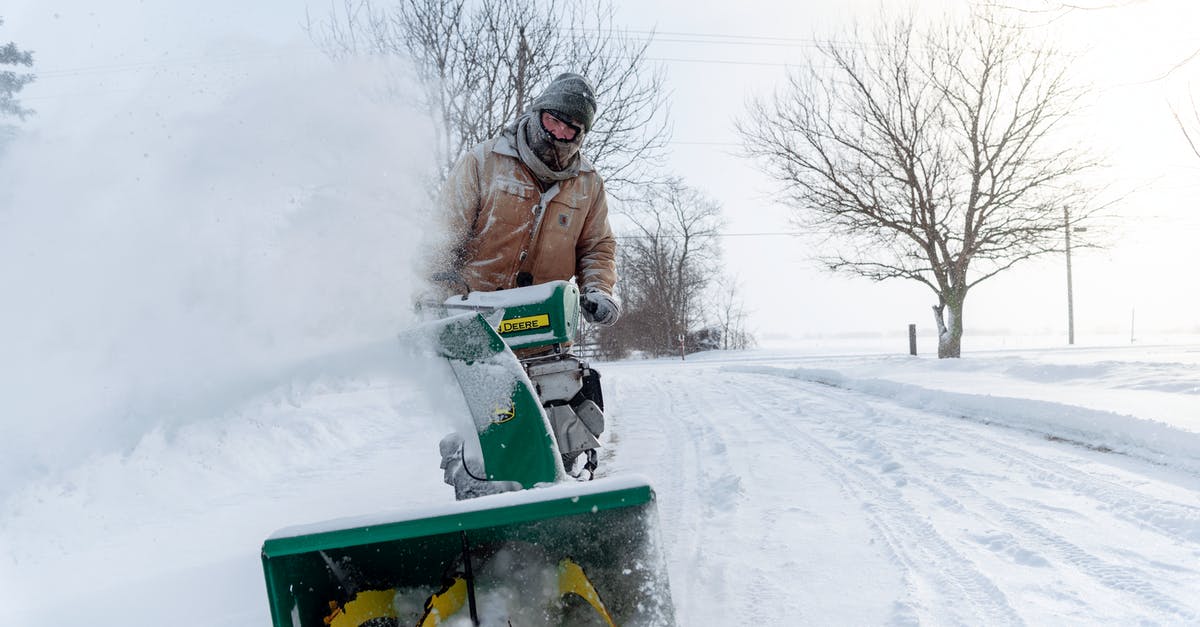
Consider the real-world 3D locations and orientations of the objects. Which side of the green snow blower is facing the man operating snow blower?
back

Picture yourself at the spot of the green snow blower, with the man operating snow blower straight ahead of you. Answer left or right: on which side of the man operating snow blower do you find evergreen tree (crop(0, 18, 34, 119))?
left

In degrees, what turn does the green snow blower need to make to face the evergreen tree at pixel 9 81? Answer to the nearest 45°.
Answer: approximately 135° to its right

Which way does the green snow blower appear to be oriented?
toward the camera
